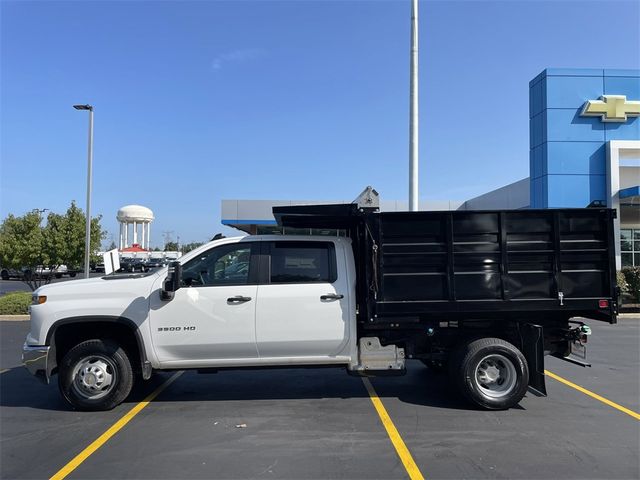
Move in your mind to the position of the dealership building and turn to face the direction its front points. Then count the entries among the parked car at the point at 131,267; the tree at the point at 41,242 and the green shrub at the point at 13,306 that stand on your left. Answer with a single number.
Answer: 0

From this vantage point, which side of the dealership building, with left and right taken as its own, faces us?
front

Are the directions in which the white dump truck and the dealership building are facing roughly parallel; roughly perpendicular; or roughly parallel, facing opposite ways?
roughly perpendicular

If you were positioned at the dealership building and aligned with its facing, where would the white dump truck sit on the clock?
The white dump truck is roughly at 1 o'clock from the dealership building.

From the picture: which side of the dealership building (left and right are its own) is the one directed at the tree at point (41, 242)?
right

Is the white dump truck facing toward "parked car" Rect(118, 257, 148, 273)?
no

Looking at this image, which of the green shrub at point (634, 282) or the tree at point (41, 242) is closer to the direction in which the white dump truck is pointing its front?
the tree

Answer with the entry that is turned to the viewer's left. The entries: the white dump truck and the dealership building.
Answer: the white dump truck

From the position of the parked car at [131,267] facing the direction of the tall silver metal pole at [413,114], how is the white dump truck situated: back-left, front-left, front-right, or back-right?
front-right

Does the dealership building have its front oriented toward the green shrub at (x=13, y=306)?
no

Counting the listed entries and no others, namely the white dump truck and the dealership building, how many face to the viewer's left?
1

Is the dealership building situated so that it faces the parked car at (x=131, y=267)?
no

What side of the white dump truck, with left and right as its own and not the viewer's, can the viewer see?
left
